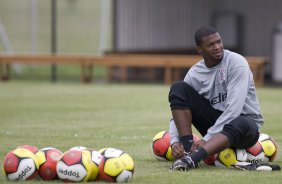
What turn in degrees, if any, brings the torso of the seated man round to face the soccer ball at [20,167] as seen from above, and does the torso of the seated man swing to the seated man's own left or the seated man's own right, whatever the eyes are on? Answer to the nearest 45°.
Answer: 0° — they already face it

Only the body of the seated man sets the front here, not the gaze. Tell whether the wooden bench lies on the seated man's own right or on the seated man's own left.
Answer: on the seated man's own right

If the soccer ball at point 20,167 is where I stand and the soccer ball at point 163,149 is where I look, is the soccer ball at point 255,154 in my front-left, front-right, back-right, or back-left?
front-right

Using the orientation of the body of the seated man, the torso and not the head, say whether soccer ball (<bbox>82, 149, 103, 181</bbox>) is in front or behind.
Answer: in front

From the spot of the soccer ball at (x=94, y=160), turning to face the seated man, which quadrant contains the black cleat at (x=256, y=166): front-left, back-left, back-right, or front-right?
front-right

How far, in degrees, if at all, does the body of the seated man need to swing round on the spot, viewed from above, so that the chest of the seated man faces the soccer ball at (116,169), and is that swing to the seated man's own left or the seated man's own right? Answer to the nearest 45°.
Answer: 0° — they already face it

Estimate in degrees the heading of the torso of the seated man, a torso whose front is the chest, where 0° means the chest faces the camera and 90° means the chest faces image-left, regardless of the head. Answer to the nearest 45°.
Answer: approximately 45°

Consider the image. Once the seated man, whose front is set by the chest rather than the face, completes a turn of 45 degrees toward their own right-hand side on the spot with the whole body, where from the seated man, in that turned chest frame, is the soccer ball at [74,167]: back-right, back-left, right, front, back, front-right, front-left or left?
front-left

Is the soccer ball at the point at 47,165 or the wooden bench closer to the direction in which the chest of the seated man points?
the soccer ball
